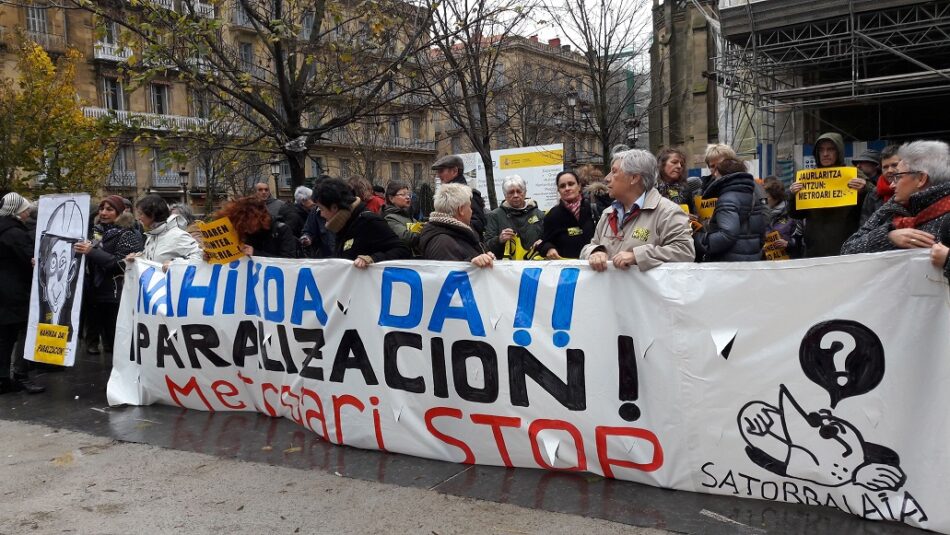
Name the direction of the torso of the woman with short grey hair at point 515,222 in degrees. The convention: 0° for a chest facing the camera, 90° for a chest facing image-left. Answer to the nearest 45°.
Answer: approximately 0°

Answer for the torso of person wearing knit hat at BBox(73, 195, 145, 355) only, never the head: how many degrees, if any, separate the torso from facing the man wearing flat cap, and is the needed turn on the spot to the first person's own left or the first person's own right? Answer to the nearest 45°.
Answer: approximately 90° to the first person's own left

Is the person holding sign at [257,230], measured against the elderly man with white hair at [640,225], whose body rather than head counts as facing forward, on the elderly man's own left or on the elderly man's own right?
on the elderly man's own right

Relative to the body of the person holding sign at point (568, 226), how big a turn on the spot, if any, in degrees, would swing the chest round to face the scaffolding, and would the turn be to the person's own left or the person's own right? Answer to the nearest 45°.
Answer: approximately 135° to the person's own left

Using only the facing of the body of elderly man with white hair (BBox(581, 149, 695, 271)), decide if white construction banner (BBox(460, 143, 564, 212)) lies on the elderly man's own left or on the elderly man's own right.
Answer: on the elderly man's own right

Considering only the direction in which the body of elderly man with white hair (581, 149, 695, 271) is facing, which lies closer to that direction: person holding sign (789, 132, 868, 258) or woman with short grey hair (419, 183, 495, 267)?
the woman with short grey hair
